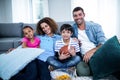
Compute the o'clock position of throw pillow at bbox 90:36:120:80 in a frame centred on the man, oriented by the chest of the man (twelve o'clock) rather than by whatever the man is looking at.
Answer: The throw pillow is roughly at 10 o'clock from the man.

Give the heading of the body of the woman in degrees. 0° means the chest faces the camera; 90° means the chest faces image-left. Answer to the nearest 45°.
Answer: approximately 0°

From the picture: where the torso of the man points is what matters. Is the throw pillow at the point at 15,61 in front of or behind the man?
in front

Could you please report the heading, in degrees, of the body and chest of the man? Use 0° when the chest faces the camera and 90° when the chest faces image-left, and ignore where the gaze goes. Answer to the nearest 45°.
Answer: approximately 45°

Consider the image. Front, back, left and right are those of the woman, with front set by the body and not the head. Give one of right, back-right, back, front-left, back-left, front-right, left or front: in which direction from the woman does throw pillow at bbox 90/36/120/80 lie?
front-left
